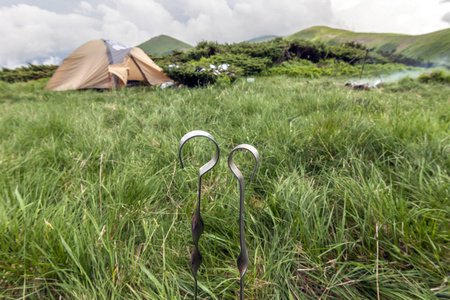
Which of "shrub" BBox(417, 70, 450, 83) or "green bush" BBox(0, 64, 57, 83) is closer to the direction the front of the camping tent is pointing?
the shrub

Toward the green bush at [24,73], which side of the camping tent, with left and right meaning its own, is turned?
back

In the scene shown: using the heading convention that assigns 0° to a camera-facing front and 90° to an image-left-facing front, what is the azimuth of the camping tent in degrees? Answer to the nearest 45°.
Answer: approximately 315°
